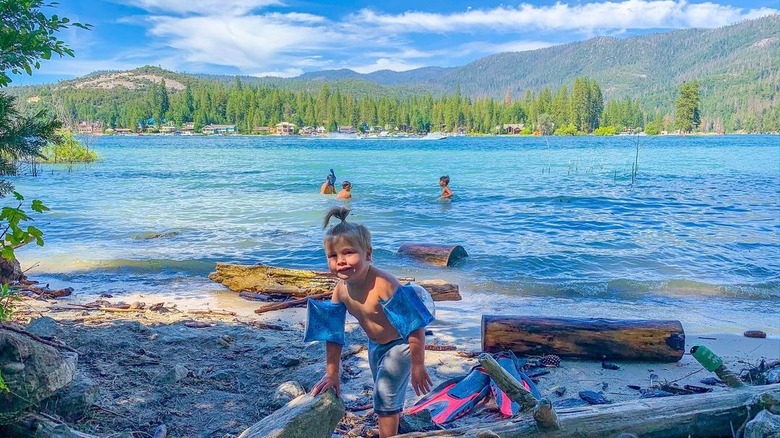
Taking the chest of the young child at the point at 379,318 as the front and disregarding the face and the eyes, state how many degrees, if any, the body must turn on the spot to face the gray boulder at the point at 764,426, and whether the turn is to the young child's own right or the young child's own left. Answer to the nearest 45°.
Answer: approximately 135° to the young child's own left

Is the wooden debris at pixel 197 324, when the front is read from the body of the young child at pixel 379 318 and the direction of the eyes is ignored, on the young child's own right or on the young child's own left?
on the young child's own right

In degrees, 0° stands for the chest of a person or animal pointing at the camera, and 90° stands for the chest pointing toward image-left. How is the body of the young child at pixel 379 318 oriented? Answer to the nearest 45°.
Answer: approximately 45°

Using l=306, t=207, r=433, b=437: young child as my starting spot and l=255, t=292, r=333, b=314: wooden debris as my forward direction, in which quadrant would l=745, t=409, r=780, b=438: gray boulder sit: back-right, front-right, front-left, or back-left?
back-right

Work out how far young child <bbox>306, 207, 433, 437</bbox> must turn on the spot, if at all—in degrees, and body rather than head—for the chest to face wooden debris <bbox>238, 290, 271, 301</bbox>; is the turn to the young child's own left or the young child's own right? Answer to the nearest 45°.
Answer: approximately 135° to the young child's own right

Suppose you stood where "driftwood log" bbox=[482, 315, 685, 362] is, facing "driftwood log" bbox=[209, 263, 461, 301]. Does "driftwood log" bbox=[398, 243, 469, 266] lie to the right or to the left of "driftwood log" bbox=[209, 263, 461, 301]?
right

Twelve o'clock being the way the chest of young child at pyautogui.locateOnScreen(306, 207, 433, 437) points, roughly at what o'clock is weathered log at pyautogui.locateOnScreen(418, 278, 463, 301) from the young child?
The weathered log is roughly at 5 o'clock from the young child.

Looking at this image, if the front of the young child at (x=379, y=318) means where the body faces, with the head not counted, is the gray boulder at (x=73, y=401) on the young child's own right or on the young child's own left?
on the young child's own right

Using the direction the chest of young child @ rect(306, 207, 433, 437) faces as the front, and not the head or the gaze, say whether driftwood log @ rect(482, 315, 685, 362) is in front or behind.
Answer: behind

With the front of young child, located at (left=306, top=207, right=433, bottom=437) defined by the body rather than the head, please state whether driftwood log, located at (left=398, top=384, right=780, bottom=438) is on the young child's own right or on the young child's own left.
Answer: on the young child's own left

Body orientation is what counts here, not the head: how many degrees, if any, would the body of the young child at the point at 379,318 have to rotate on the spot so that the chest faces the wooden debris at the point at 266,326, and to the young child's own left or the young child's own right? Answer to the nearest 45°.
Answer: approximately 135° to the young child's own right
